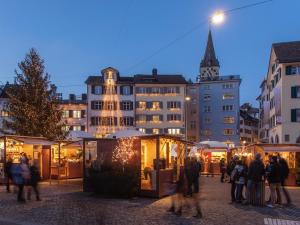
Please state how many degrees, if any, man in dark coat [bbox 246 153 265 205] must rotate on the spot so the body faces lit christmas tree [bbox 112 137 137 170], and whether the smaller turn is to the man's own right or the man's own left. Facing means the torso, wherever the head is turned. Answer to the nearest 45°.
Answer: approximately 45° to the man's own left

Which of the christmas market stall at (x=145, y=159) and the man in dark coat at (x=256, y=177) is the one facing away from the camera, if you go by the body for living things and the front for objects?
the man in dark coat

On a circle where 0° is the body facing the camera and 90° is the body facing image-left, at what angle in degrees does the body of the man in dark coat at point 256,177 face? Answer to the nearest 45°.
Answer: approximately 180°
